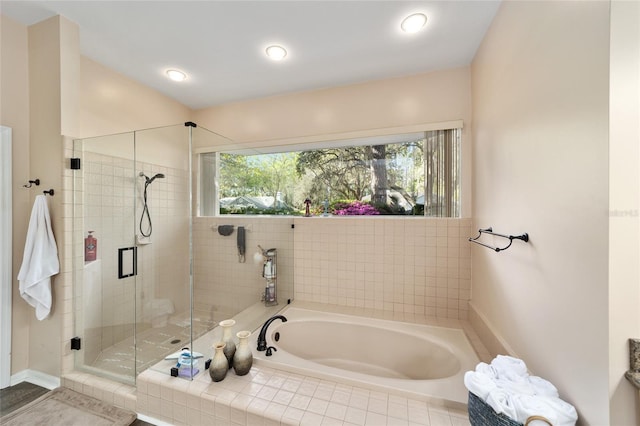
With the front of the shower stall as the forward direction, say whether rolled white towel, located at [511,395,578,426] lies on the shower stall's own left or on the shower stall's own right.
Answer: on the shower stall's own left

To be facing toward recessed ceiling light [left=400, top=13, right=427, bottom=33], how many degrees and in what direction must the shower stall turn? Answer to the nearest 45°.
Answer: approximately 90° to its left

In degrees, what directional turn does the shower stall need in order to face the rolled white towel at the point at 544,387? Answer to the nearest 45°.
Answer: approximately 90° to its left

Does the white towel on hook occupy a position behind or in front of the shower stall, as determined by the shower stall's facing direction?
in front

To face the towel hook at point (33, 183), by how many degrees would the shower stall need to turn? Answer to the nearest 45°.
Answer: approximately 45° to its right

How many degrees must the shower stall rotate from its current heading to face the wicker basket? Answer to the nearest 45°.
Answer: approximately 90° to its left

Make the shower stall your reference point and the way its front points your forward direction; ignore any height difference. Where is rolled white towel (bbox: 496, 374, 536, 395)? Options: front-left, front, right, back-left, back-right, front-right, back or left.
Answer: left

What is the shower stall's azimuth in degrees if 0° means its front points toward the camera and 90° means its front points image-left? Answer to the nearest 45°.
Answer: approximately 45°

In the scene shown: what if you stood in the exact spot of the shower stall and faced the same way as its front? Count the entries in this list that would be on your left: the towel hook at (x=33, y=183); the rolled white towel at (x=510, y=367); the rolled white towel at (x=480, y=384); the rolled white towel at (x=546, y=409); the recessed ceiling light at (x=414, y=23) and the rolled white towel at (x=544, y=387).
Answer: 5

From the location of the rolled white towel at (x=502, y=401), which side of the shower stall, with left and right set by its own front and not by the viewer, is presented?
left

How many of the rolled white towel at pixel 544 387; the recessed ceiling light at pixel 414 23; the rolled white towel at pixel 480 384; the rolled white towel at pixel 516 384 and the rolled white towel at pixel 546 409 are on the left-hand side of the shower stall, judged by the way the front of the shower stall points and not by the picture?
5

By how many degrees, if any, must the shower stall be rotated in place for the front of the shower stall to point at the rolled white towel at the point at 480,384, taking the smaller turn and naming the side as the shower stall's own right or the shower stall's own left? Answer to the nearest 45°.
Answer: approximately 90° to the shower stall's own left
